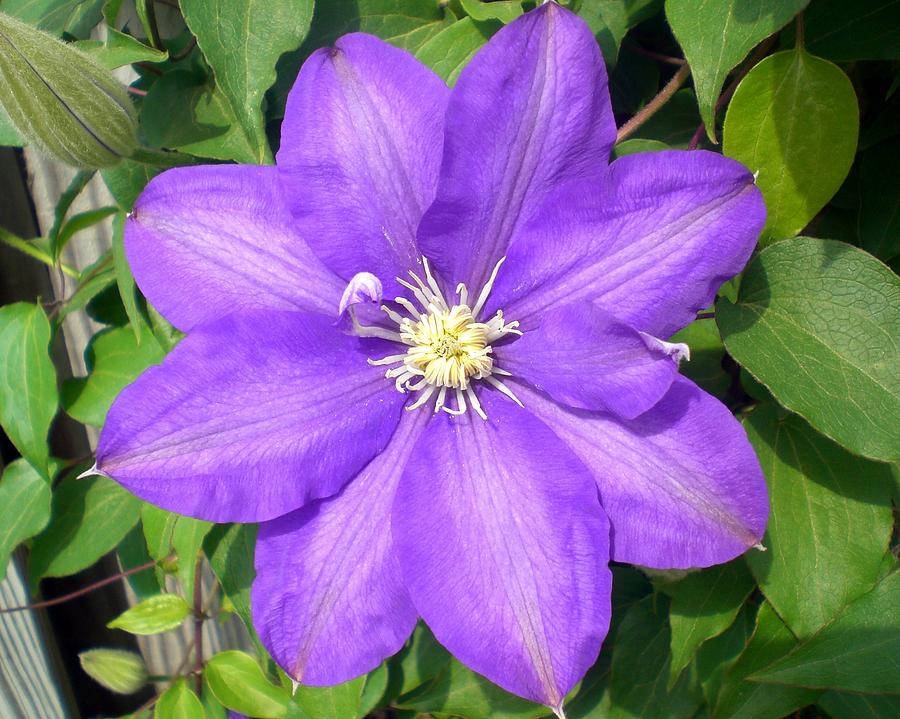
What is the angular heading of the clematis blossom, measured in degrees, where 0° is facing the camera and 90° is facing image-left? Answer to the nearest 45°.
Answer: approximately 0°

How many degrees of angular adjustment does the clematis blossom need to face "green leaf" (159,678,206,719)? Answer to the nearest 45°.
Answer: approximately 135° to its right
